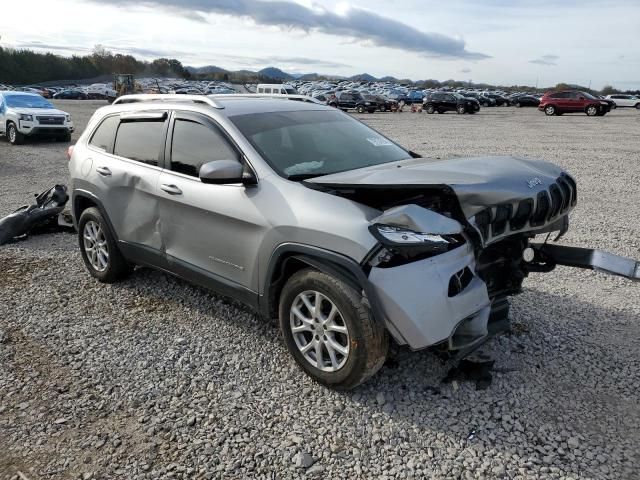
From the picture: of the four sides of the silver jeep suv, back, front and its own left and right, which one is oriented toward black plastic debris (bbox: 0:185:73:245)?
back

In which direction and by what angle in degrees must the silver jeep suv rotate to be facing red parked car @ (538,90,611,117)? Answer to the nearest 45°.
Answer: approximately 135° to its left

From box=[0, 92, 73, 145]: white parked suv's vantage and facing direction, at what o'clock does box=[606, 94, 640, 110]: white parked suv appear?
box=[606, 94, 640, 110]: white parked suv is roughly at 10 o'clock from box=[0, 92, 73, 145]: white parked suv.

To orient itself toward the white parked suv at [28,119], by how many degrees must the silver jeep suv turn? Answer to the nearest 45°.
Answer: approximately 180°

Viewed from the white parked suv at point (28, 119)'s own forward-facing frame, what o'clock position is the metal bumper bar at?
The metal bumper bar is roughly at 1 o'clock from the white parked suv.

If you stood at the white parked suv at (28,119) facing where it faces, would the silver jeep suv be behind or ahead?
ahead

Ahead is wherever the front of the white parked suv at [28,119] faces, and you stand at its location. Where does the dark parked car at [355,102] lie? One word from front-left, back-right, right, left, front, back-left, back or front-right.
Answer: left

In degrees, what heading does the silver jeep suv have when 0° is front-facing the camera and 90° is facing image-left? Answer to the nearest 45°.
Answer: approximately 315°

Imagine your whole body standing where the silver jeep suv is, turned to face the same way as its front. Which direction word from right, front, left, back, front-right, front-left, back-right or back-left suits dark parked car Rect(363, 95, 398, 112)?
back-left

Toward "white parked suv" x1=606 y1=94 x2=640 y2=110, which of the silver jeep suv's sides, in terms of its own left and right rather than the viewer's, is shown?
left

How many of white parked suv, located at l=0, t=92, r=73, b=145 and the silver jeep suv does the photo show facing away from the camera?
0

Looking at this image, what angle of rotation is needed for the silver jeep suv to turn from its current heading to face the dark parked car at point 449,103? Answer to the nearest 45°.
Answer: approximately 135° to its left

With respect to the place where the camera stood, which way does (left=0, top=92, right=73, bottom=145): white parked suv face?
facing the viewer and to the right of the viewer

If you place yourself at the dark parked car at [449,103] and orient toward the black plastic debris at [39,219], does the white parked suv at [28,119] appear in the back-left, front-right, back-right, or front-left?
front-right
